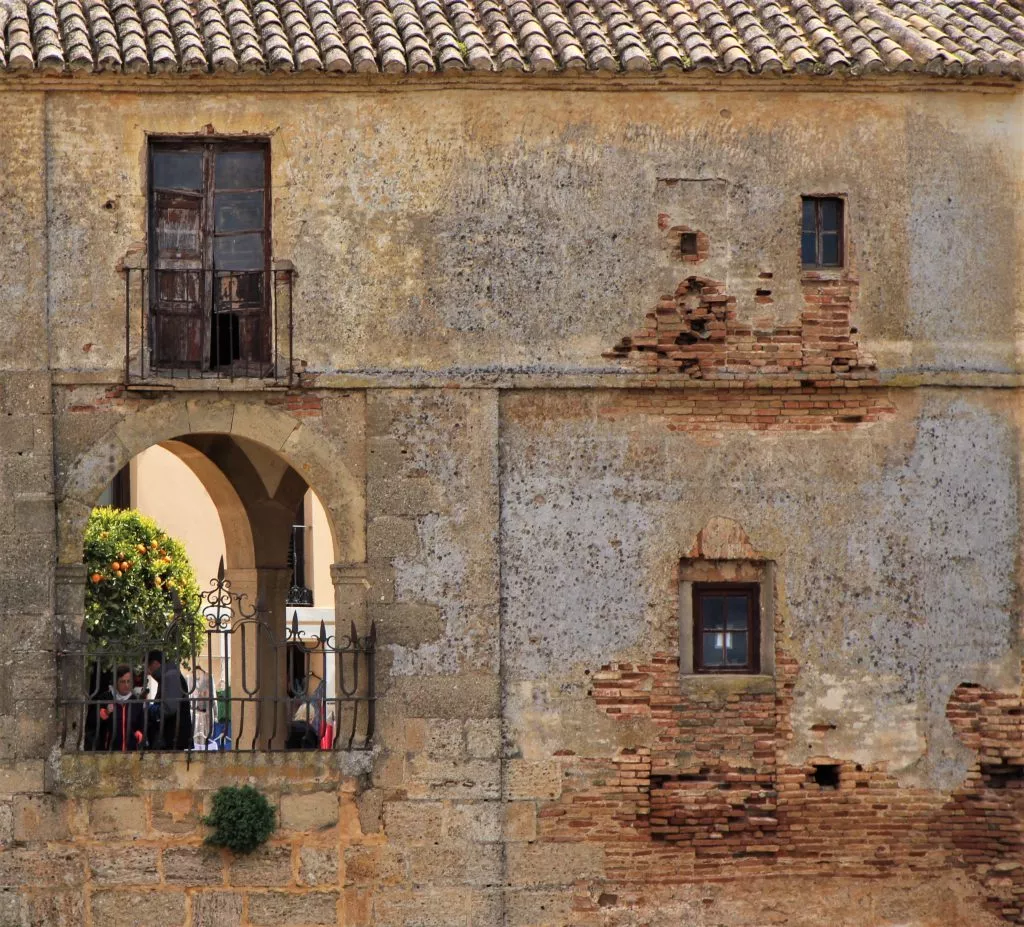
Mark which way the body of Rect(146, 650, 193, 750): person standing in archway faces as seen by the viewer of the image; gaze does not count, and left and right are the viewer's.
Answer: facing to the left of the viewer

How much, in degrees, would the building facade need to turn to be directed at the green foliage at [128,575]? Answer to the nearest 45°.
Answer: approximately 135° to its right

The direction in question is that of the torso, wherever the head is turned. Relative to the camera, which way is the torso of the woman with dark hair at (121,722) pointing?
toward the camera

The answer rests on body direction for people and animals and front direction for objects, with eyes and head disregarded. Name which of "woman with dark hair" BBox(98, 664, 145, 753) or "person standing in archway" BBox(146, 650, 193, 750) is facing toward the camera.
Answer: the woman with dark hair

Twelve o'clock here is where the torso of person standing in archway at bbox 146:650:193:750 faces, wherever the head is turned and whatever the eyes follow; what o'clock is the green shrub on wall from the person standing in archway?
The green shrub on wall is roughly at 8 o'clock from the person standing in archway.

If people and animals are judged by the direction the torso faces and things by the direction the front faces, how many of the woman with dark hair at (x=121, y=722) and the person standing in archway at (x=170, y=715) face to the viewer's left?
1

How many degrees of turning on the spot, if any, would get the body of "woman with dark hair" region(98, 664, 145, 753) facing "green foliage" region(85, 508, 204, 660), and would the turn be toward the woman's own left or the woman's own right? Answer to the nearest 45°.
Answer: approximately 180°

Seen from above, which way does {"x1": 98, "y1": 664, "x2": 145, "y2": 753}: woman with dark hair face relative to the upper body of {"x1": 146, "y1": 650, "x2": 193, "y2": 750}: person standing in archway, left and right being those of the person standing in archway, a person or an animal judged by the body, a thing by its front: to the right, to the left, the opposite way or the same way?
to the left

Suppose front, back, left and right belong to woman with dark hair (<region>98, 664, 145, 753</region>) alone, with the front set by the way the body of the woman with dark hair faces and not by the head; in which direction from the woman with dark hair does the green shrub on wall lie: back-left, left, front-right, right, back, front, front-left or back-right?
front-left

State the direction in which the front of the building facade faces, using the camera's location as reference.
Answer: facing the viewer
